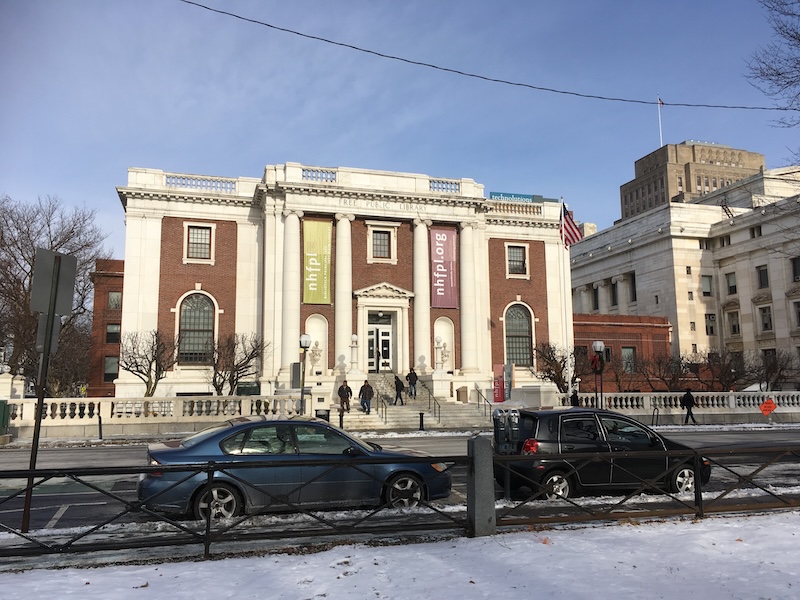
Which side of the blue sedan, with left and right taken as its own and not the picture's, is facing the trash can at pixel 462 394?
left

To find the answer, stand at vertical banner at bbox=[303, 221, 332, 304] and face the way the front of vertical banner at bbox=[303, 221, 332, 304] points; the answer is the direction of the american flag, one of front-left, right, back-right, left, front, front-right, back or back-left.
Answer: left

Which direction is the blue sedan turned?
to the viewer's right

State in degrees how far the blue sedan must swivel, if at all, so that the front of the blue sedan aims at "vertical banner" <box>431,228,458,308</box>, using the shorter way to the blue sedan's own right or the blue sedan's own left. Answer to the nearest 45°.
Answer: approximately 90° to the blue sedan's own left

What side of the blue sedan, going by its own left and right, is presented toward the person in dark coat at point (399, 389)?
left

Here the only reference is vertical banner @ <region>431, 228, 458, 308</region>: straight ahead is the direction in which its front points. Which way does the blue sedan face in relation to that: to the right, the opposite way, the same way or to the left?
to the left

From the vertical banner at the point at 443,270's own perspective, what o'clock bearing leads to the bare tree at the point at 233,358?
The bare tree is roughly at 2 o'clock from the vertical banner.

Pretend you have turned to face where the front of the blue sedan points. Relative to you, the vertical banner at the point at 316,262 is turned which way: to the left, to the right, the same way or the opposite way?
to the right

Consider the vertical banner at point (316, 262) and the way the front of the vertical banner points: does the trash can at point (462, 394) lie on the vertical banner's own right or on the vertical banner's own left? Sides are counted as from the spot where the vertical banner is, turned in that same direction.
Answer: on the vertical banner's own left

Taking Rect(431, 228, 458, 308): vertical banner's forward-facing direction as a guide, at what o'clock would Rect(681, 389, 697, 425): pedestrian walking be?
The pedestrian walking is roughly at 10 o'clock from the vertical banner.

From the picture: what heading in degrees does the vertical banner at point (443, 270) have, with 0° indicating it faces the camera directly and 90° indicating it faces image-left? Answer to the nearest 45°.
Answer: approximately 0°

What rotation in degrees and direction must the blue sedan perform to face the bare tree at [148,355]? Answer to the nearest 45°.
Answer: approximately 90° to its left
